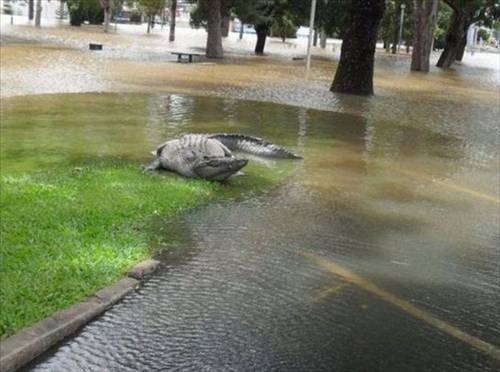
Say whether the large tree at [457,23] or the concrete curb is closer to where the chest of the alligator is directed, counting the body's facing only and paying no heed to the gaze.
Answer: the concrete curb
